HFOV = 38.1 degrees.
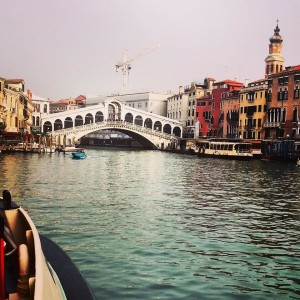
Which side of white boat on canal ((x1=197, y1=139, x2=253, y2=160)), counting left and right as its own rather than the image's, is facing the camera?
left

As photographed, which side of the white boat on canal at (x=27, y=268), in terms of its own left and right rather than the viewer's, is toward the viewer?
back

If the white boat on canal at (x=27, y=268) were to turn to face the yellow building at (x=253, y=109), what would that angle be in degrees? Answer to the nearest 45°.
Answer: approximately 45° to its right

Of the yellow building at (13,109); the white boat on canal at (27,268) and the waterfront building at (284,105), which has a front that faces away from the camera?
the white boat on canal

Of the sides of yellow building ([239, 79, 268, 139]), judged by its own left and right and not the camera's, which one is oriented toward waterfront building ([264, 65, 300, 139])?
left

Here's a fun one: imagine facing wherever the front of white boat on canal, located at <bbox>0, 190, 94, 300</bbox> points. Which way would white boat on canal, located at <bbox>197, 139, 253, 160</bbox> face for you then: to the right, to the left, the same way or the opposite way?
to the left

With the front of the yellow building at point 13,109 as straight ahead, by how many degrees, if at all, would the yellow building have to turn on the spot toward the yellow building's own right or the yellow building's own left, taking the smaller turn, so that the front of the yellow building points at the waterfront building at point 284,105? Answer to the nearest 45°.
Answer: approximately 45° to the yellow building's own left

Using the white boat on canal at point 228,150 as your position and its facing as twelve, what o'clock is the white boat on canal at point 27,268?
the white boat on canal at point 27,268 is roughly at 9 o'clock from the white boat on canal at point 228,150.

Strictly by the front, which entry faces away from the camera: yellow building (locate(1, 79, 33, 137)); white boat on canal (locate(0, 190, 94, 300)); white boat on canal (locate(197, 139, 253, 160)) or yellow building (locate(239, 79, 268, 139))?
white boat on canal (locate(0, 190, 94, 300))

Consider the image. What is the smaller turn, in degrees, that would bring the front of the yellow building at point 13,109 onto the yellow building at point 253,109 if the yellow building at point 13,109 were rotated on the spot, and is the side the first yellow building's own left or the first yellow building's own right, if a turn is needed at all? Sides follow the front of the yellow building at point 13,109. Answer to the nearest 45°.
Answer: approximately 45° to the first yellow building's own left

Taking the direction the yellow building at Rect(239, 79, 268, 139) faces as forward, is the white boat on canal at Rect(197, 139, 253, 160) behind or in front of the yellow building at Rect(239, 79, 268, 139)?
in front

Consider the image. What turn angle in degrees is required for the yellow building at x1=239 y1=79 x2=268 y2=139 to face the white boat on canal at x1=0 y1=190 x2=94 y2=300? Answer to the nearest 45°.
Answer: approximately 45° to its left

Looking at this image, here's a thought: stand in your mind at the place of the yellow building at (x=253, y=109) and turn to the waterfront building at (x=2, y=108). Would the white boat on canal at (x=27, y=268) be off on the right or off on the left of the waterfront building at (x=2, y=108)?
left

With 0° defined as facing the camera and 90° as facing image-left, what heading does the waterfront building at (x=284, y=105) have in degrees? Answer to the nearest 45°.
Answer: approximately 45°

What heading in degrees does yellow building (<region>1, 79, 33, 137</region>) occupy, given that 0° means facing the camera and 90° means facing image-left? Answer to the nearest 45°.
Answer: approximately 315°
